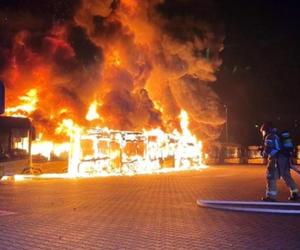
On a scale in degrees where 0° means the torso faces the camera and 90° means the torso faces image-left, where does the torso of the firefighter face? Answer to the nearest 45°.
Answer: approximately 90°
